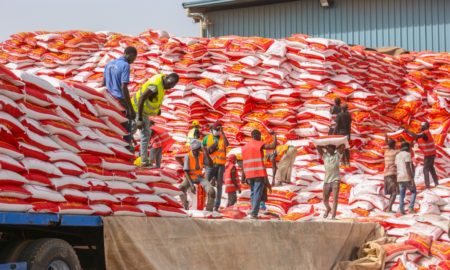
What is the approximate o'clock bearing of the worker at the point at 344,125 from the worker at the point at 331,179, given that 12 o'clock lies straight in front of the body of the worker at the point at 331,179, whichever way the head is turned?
the worker at the point at 344,125 is roughly at 6 o'clock from the worker at the point at 331,179.

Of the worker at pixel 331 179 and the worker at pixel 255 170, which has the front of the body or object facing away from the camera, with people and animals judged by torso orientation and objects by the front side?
the worker at pixel 255 170

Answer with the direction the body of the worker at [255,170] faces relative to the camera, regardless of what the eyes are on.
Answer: away from the camera
